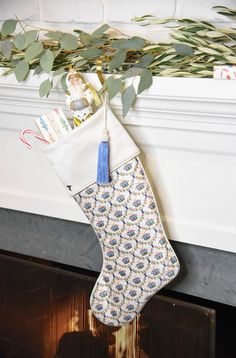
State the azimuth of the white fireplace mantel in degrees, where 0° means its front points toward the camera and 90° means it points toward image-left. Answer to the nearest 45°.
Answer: approximately 45°
